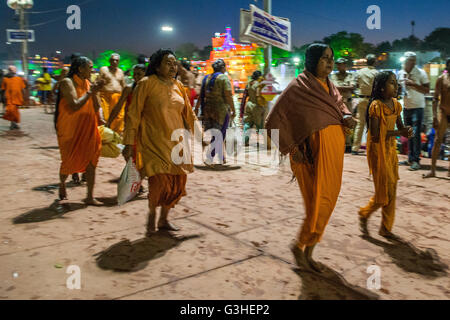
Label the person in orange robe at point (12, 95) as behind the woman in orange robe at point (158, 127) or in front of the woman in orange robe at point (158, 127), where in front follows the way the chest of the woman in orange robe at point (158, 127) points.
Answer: behind

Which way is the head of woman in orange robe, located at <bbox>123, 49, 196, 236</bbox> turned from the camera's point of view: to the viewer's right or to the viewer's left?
to the viewer's right
